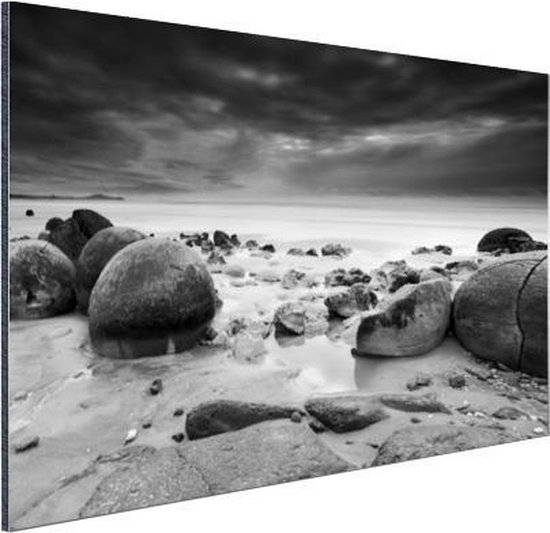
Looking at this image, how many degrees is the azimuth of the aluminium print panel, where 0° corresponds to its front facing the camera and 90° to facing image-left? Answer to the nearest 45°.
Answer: approximately 315°
